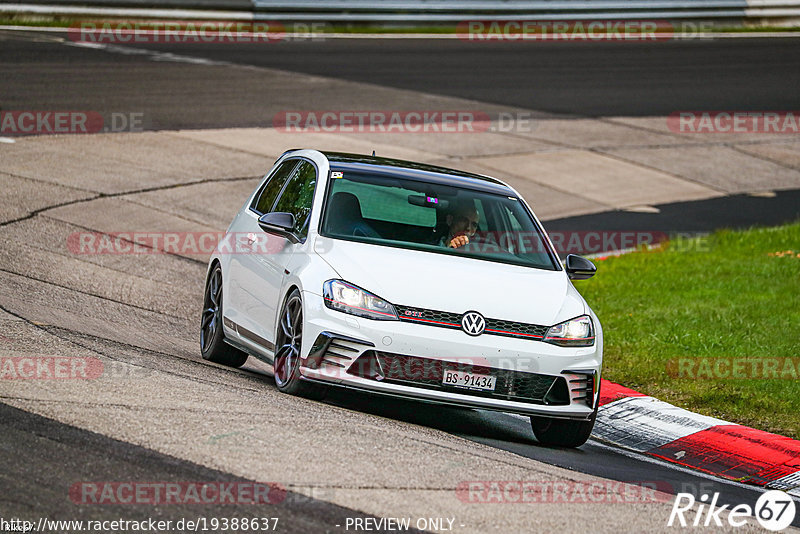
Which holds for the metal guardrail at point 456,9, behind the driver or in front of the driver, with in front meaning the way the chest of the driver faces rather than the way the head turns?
behind

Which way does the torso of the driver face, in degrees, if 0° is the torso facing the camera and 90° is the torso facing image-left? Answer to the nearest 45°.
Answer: approximately 315°
